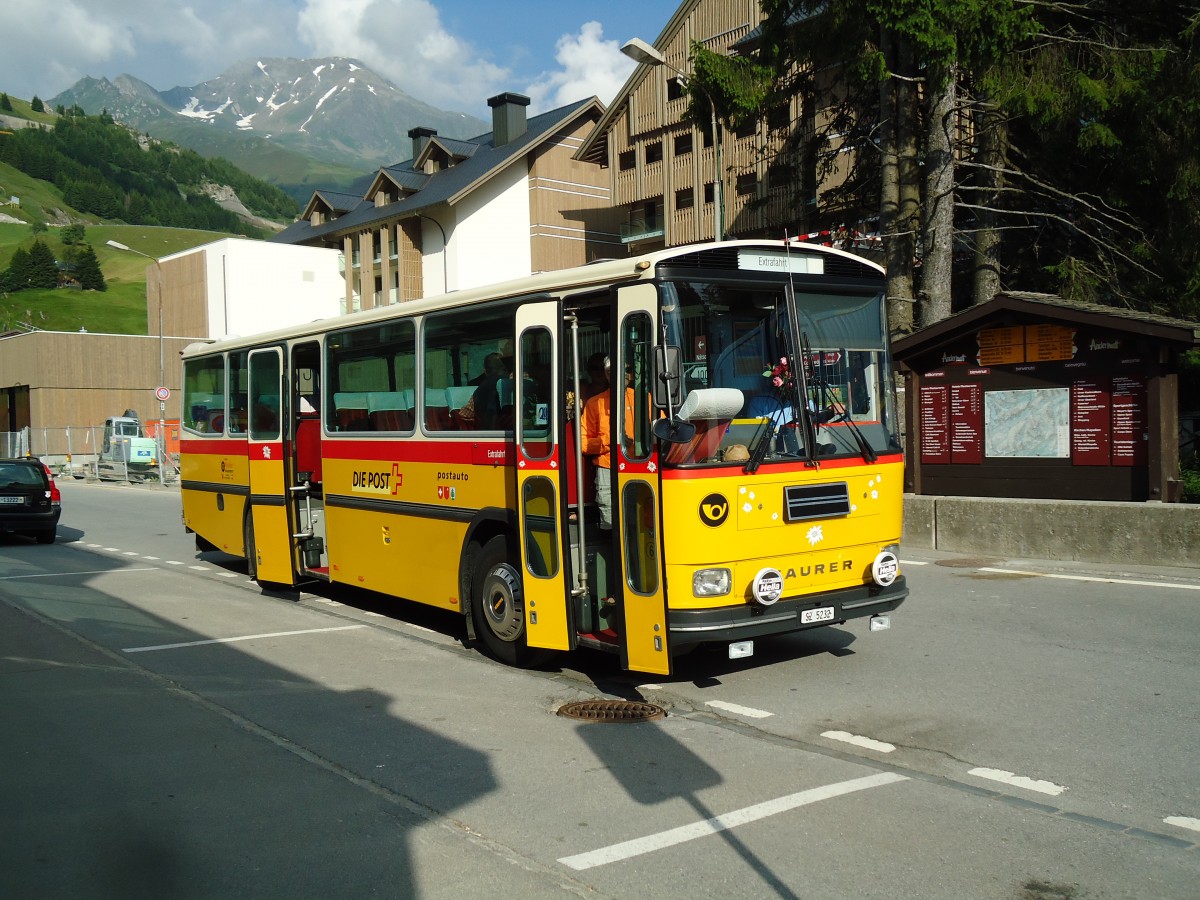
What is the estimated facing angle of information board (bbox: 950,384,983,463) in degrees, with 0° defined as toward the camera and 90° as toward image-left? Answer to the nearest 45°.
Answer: approximately 0°

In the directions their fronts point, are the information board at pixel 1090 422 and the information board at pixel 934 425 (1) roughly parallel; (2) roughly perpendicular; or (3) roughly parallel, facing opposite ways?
roughly parallel

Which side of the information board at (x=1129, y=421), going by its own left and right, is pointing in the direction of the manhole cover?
front

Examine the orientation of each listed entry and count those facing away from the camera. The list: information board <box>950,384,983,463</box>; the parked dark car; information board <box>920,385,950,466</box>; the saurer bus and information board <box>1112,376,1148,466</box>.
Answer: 1

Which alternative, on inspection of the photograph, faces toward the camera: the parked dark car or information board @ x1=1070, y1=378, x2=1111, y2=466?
the information board

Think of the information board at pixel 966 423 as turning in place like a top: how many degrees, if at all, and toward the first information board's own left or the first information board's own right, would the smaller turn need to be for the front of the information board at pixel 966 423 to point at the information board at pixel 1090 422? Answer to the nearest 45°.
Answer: approximately 45° to the first information board's own left

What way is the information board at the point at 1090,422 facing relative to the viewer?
toward the camera

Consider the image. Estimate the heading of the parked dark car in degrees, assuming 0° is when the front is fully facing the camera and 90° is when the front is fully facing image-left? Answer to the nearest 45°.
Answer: approximately 180°

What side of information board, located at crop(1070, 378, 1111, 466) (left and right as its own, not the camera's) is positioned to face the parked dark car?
right

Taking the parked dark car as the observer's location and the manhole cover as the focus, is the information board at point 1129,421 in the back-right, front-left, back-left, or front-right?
front-left

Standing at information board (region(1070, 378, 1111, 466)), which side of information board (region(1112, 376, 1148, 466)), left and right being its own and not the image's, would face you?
right

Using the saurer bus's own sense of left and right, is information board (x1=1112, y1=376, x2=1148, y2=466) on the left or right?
on its left

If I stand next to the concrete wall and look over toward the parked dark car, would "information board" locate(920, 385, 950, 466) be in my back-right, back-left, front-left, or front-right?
front-right

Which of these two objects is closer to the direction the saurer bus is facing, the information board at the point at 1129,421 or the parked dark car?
the information board

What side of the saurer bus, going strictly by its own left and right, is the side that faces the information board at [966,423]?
left

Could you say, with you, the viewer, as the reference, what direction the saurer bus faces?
facing the viewer and to the right of the viewer

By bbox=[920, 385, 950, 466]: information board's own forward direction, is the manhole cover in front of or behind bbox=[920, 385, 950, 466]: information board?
in front

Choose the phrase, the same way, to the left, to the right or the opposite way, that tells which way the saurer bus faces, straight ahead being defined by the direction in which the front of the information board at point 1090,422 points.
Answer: to the left
